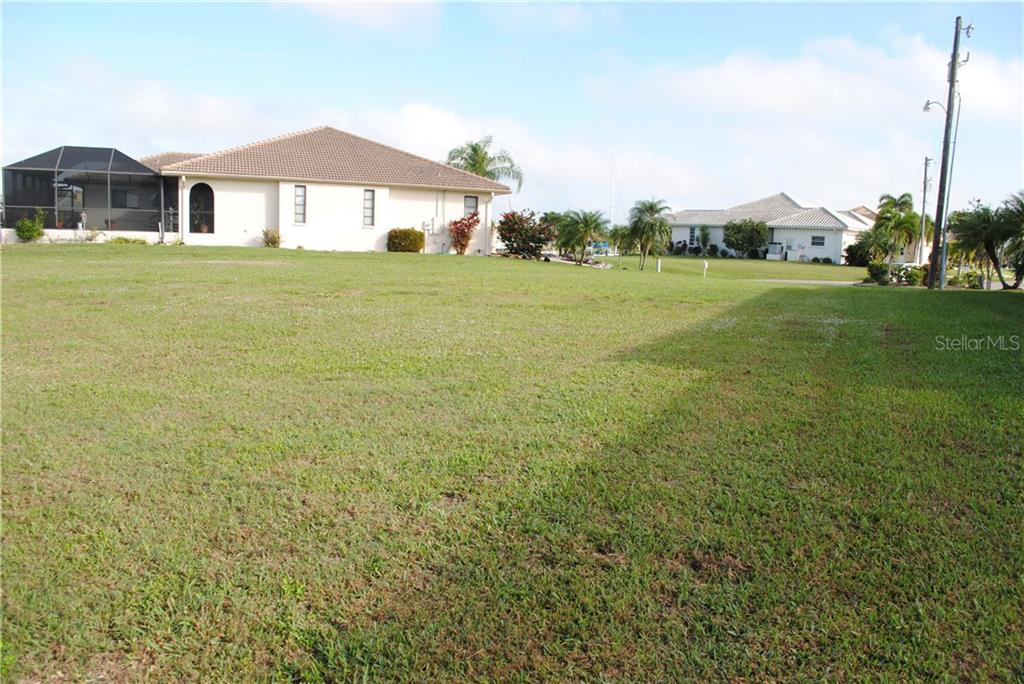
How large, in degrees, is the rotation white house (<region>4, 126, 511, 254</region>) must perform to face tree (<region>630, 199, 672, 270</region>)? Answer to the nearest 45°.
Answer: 0° — it already faces it

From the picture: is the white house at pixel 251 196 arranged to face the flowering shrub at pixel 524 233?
yes

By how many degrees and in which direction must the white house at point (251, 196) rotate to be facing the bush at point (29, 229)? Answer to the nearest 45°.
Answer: approximately 180°

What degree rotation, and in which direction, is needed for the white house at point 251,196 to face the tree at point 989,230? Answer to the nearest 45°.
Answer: approximately 45° to its right

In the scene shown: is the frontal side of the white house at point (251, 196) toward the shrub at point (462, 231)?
yes

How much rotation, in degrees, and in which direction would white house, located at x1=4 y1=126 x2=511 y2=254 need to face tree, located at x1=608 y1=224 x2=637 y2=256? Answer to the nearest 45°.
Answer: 0° — it already faces it

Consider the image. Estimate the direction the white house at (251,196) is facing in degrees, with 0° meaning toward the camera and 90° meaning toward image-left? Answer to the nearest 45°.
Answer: approximately 270°
